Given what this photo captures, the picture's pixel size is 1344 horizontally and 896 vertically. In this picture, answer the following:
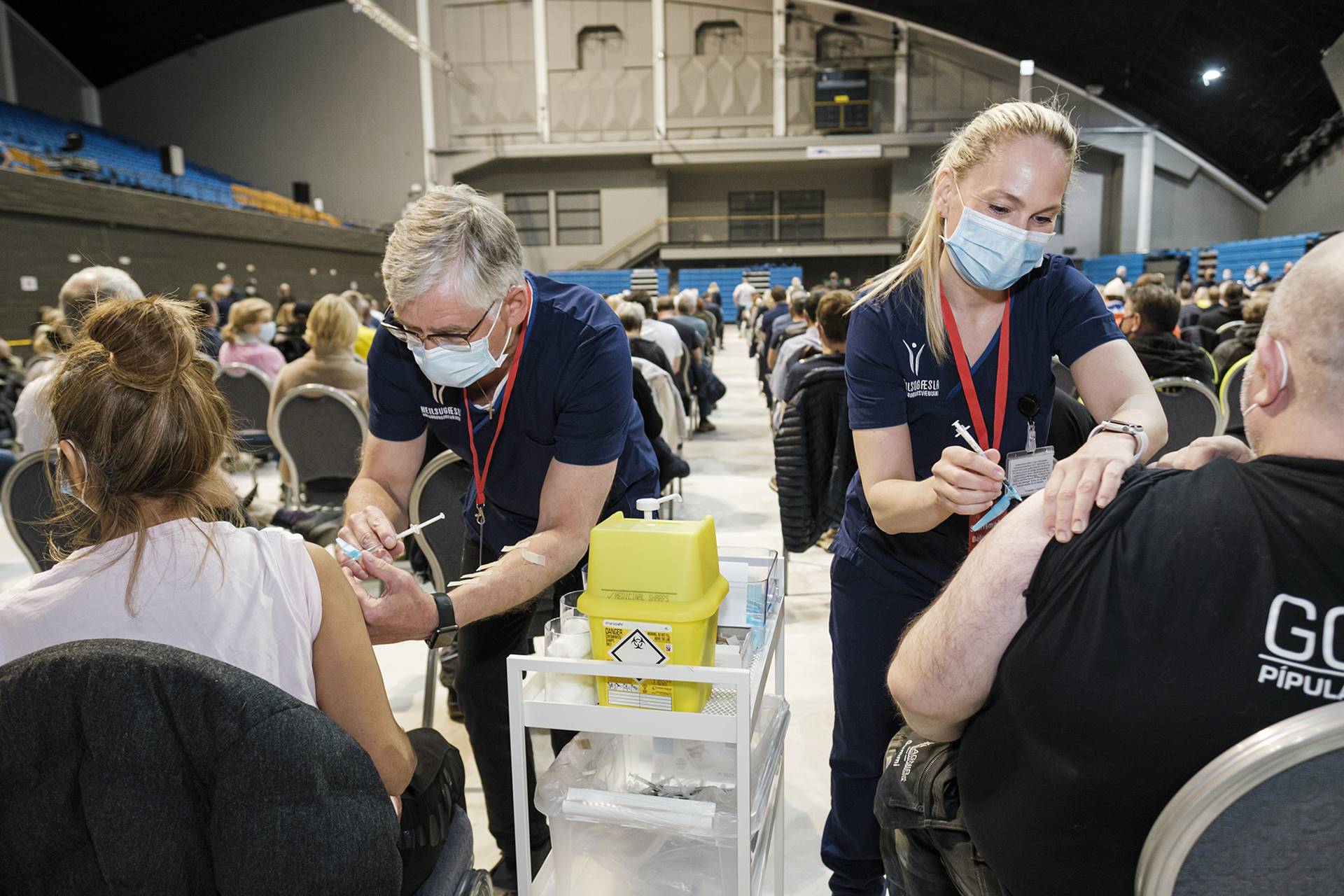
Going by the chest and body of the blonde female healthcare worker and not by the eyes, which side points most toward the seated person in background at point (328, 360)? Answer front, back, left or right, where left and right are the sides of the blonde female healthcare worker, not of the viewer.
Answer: back

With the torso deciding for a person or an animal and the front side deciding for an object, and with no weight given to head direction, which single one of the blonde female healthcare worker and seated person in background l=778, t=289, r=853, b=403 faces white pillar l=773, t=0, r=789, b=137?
the seated person in background

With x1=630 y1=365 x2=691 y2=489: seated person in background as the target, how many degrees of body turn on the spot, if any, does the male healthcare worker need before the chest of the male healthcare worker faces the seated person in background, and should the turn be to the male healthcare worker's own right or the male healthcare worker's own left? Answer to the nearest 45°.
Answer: approximately 180°

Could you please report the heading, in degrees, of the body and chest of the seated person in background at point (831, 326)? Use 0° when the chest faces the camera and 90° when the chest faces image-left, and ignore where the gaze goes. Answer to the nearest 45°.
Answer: approximately 180°

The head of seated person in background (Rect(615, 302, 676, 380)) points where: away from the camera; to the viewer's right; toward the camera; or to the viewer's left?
away from the camera

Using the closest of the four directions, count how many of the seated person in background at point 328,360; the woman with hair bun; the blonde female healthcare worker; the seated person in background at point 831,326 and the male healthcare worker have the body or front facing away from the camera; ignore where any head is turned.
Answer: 3

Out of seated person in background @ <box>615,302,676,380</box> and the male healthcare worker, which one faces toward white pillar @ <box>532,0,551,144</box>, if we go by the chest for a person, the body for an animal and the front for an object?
the seated person in background

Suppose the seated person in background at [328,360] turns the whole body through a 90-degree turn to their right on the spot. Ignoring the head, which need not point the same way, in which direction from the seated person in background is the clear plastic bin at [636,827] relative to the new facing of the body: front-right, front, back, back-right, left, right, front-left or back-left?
right

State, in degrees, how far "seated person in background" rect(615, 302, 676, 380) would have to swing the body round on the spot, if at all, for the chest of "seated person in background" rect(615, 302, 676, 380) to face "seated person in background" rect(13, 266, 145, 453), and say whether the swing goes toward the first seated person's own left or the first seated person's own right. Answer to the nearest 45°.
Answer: approximately 135° to the first seated person's own left

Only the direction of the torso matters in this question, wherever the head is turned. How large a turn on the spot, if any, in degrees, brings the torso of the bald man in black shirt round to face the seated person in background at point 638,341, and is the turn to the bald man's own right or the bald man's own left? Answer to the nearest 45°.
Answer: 0° — they already face them

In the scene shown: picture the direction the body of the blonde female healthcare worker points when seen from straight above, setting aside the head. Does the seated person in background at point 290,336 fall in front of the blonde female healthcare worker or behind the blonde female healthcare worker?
behind

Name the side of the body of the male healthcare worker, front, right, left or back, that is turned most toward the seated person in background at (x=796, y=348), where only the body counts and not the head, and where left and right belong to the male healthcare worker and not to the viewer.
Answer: back

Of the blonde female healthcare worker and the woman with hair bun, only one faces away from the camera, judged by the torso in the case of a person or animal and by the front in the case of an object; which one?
the woman with hair bun

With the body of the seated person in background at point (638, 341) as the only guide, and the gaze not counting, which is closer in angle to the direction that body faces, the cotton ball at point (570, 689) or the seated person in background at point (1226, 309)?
the seated person in background

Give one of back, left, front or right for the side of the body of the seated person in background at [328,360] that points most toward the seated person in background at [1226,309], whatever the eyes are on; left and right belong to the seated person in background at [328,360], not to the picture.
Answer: right
